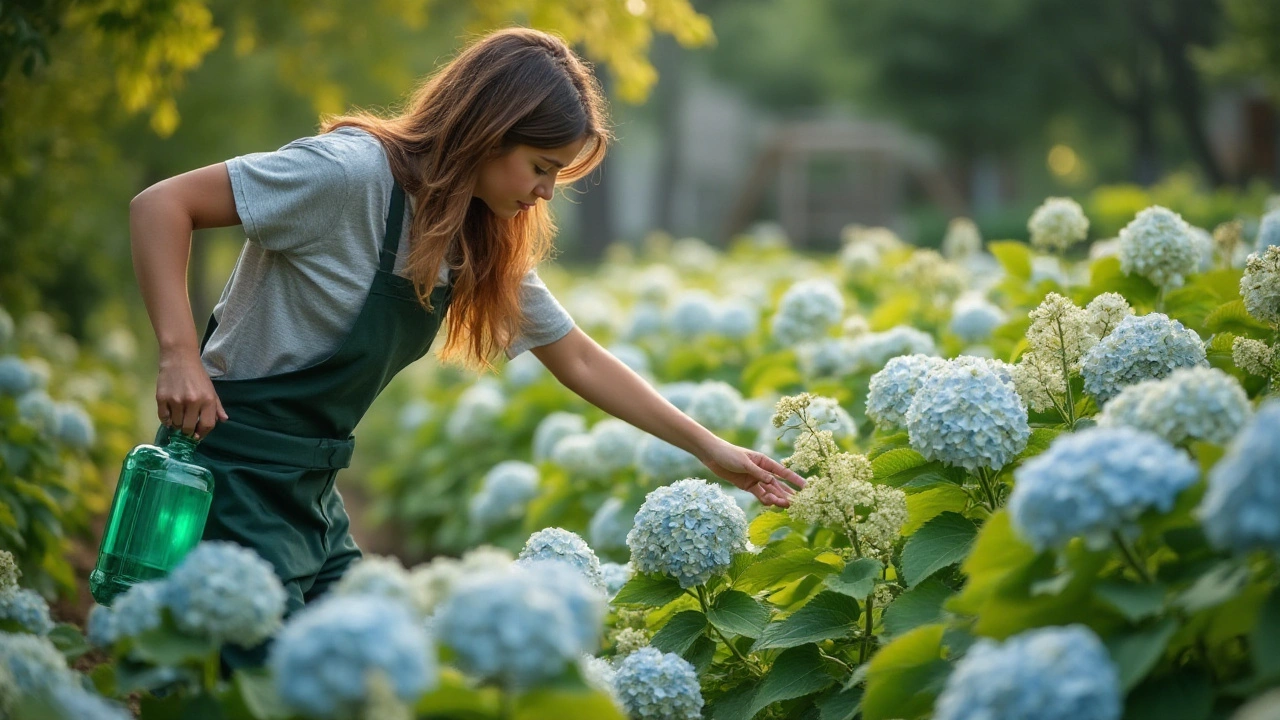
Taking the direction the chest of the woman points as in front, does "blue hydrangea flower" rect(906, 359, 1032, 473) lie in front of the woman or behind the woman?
in front

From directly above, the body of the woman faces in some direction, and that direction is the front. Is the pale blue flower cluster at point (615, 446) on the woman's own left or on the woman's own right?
on the woman's own left

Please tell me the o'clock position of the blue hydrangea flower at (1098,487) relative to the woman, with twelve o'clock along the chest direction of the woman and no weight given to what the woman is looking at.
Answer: The blue hydrangea flower is roughly at 12 o'clock from the woman.

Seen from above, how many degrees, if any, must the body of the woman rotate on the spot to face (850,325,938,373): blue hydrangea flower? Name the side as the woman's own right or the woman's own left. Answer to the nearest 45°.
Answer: approximately 90° to the woman's own left

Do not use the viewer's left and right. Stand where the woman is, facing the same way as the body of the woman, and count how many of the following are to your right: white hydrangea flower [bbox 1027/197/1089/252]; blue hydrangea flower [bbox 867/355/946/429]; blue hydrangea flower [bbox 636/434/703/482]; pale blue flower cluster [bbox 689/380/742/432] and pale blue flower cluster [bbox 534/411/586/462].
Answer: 0

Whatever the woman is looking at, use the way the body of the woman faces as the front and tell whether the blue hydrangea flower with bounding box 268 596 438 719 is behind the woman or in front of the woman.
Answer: in front

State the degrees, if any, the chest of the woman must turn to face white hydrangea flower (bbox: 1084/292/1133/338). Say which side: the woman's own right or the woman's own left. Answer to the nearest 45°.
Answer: approximately 45° to the woman's own left

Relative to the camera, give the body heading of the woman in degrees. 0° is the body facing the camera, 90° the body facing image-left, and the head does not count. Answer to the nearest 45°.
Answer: approximately 315°

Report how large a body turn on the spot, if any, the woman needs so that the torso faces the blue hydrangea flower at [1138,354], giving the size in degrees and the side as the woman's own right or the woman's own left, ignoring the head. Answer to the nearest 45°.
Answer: approximately 45° to the woman's own left

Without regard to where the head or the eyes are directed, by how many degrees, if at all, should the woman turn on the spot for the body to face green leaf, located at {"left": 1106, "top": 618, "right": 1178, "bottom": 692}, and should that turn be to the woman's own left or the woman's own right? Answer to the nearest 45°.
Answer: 0° — they already face it

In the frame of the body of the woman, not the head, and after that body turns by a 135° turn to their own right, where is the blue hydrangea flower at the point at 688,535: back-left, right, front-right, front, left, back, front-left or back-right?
back
